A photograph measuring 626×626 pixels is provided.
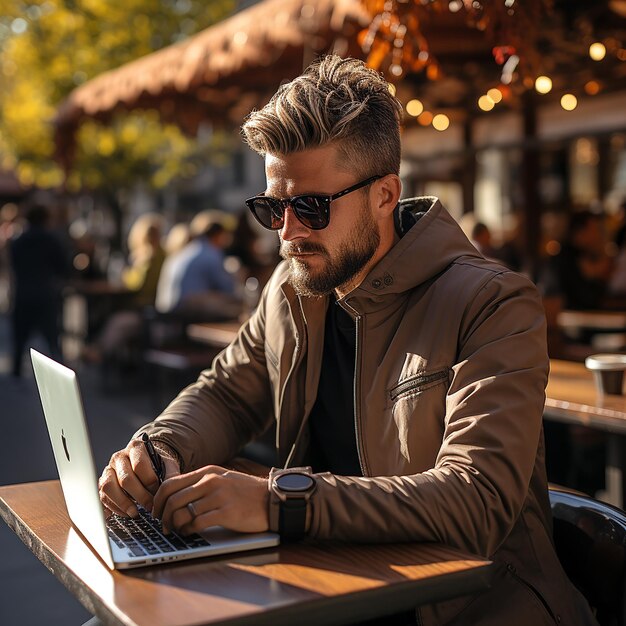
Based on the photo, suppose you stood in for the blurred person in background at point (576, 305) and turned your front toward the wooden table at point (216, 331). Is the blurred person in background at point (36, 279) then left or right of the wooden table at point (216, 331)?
right

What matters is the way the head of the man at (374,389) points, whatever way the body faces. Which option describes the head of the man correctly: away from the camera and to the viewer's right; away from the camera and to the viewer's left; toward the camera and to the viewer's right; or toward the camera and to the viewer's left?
toward the camera and to the viewer's left

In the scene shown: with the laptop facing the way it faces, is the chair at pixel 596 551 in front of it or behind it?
in front

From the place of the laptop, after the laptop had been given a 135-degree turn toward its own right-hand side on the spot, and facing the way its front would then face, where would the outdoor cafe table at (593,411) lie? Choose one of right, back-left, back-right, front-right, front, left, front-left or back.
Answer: back

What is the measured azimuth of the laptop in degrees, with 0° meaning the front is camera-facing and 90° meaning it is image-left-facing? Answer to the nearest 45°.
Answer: approximately 270°

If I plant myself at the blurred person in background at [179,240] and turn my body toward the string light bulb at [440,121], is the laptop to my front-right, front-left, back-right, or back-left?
back-right

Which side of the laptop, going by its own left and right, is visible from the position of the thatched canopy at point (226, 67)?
left
